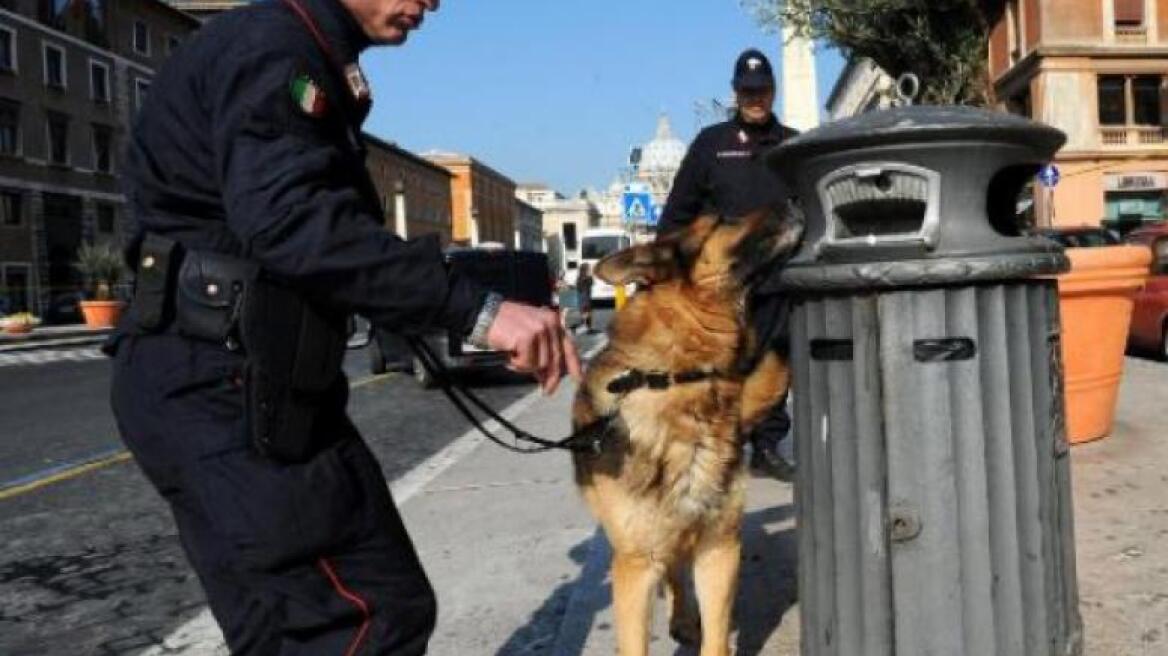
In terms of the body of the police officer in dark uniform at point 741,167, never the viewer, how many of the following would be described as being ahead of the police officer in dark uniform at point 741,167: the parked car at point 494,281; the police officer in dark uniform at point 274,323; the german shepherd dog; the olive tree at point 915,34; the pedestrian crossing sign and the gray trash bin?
3

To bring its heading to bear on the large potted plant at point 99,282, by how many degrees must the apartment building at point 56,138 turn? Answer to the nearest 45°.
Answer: approximately 45° to its right

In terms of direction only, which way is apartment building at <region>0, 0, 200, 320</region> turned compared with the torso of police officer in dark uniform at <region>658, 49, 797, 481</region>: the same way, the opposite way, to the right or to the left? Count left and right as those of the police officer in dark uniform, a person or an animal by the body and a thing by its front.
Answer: to the left

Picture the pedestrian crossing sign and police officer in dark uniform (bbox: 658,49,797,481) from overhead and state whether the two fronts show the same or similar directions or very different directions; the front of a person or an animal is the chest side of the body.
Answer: same or similar directions

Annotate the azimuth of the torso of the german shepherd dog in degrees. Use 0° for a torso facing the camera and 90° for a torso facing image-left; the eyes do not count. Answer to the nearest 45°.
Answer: approximately 0°

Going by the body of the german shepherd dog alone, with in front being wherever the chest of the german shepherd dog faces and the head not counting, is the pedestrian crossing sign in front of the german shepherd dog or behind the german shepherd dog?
behind

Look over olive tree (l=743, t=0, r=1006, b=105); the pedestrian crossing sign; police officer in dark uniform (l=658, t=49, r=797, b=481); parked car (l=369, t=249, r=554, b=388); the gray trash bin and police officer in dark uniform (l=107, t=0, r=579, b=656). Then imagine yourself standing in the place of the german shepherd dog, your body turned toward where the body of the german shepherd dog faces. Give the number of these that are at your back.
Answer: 4

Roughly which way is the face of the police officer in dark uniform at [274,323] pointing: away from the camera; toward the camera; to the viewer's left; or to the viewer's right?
to the viewer's right

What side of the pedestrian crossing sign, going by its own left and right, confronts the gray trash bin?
front

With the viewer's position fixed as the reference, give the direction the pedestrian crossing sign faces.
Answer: facing the viewer

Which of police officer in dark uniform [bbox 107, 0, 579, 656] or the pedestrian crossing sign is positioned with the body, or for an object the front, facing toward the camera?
the pedestrian crossing sign

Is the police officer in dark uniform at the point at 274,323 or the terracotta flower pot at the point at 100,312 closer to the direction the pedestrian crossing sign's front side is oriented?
the police officer in dark uniform

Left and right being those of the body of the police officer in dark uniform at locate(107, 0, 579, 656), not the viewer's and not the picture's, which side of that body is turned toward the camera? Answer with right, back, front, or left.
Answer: right

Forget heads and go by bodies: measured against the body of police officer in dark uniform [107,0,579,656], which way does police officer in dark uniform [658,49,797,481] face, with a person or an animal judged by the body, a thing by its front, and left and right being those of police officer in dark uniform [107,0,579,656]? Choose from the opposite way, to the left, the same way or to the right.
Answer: to the right

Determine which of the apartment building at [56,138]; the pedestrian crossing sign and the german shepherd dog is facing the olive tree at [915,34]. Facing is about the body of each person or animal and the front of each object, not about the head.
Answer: the apartment building

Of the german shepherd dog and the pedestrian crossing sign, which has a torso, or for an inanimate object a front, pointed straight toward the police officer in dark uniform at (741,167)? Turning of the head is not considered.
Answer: the pedestrian crossing sign

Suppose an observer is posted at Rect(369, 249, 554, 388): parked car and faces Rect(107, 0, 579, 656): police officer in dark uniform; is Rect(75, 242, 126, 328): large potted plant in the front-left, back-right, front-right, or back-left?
back-right

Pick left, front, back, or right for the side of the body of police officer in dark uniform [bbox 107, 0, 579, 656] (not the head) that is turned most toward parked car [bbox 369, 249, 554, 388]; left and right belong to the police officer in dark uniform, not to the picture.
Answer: left

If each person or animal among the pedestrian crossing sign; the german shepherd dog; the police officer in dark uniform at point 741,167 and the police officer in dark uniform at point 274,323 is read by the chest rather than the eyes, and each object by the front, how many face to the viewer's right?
1

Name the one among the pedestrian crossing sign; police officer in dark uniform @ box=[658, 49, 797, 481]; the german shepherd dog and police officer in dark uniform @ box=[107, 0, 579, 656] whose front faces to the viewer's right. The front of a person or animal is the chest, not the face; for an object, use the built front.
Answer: police officer in dark uniform @ box=[107, 0, 579, 656]
